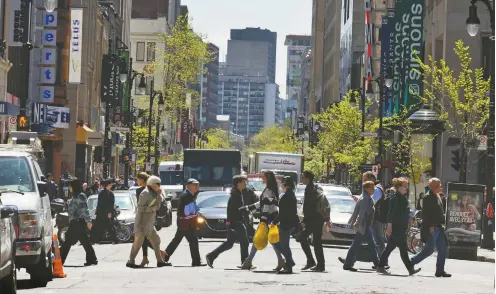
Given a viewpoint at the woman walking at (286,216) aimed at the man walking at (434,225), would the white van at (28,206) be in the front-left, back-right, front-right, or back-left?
back-right

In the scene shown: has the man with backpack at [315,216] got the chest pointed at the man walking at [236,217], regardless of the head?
yes

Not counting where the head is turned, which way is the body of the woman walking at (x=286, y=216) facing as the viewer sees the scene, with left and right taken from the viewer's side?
facing to the left of the viewer

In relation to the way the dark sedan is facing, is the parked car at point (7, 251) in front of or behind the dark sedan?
in front

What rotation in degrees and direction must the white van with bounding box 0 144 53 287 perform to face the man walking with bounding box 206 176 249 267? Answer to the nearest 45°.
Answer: approximately 135° to its left

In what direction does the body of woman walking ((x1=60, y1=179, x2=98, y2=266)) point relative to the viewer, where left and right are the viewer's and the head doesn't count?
facing to the left of the viewer
